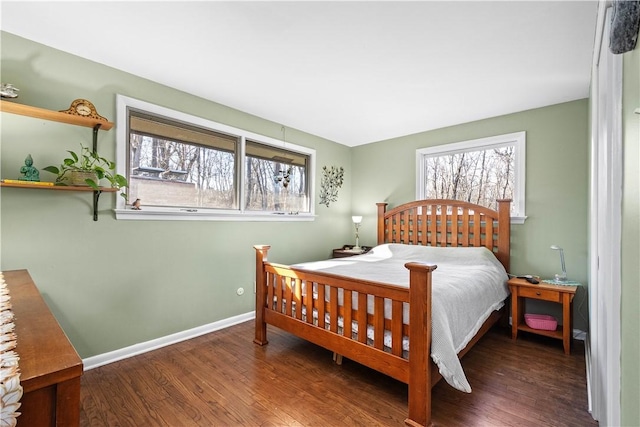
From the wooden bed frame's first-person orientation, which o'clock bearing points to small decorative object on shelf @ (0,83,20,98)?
The small decorative object on shelf is roughly at 1 o'clock from the wooden bed frame.

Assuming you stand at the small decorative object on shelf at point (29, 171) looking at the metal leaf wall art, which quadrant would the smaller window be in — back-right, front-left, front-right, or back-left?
front-right

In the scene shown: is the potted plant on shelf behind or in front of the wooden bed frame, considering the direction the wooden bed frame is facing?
in front

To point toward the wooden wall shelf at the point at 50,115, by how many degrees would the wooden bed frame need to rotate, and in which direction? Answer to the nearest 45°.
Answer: approximately 45° to its right

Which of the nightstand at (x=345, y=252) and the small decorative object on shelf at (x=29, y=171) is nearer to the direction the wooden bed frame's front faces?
the small decorative object on shelf

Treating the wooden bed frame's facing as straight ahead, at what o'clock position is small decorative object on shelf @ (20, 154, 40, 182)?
The small decorative object on shelf is roughly at 1 o'clock from the wooden bed frame.

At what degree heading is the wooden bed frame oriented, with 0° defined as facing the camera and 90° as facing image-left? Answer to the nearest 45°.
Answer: approximately 45°

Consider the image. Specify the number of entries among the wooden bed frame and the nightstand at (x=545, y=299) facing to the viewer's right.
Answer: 0

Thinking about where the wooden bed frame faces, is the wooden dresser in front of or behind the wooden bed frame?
in front

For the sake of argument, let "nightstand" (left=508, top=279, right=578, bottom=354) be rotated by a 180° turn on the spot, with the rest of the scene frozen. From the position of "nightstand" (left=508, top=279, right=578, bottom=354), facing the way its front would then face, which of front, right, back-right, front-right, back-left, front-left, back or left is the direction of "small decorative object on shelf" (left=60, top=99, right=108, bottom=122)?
back

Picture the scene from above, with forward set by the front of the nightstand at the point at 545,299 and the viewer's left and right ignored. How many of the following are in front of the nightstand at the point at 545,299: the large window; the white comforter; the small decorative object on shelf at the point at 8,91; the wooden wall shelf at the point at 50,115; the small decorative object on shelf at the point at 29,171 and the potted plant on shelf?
6

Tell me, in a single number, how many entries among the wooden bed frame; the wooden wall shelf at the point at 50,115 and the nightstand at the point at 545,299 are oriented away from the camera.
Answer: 0
